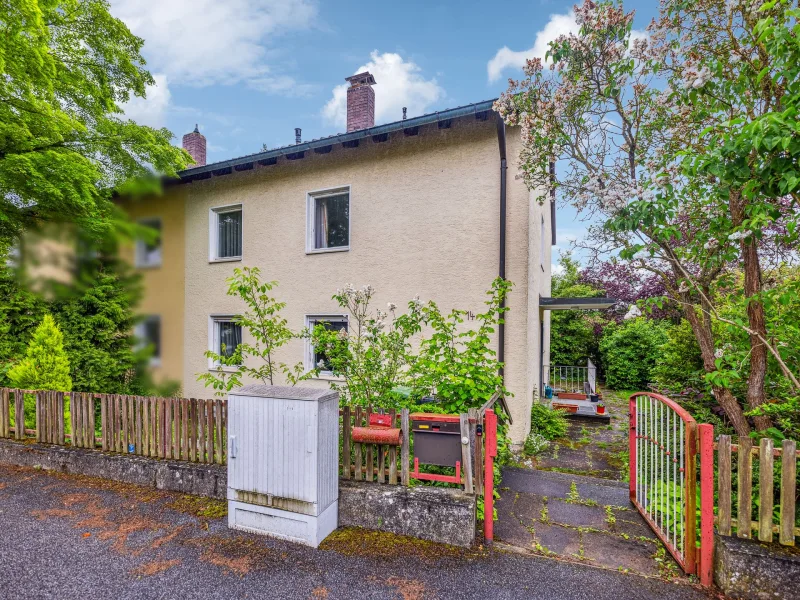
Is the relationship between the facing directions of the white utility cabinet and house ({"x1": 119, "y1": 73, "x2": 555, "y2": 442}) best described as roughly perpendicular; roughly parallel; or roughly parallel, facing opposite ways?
roughly parallel

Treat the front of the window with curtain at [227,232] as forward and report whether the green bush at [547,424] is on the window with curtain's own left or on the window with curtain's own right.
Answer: on the window with curtain's own left

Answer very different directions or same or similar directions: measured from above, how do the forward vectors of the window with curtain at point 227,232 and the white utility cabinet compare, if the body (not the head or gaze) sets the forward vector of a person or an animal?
same or similar directions

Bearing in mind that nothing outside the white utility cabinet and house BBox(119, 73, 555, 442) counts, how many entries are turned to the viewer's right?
0

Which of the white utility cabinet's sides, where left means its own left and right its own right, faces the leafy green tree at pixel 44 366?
right

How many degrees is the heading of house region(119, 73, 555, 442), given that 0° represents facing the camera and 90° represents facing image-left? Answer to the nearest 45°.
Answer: approximately 45°

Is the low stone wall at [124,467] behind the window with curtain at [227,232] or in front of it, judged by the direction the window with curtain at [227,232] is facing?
in front

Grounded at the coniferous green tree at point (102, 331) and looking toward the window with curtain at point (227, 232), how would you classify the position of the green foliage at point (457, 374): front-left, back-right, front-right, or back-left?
front-right

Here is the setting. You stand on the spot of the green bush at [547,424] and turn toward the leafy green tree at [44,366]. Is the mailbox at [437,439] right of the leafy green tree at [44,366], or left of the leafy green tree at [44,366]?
left

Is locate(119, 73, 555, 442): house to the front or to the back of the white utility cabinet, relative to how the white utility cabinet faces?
to the back

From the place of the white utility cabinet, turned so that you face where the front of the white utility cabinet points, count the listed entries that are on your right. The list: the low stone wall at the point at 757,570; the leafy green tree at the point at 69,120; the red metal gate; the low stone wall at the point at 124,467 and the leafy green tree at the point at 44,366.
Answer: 3

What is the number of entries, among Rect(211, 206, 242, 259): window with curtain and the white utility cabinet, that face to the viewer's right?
0

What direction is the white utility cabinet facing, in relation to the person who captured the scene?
facing the viewer and to the left of the viewer
